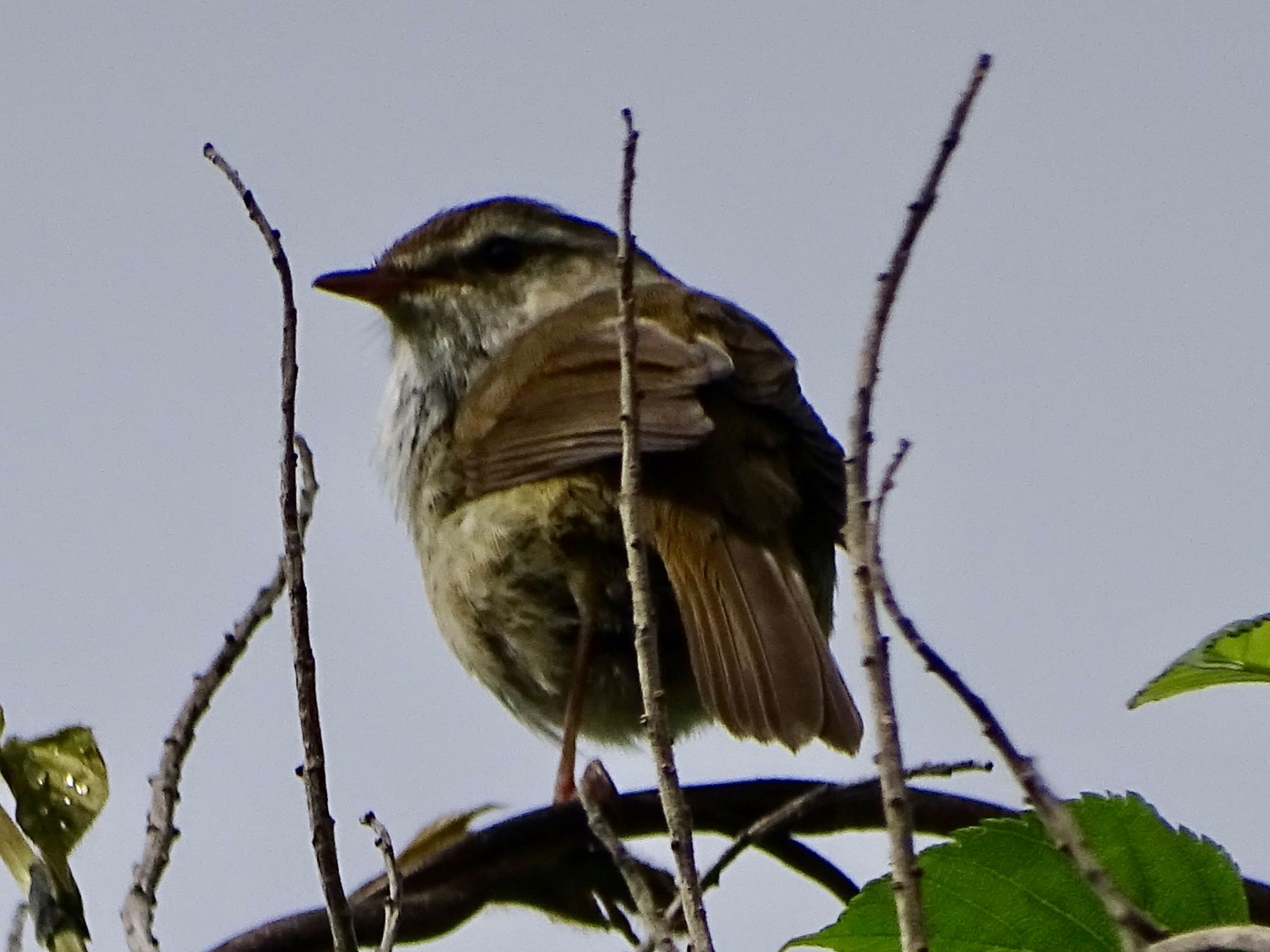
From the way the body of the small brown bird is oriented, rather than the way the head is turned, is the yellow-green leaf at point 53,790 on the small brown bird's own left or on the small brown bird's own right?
on the small brown bird's own left

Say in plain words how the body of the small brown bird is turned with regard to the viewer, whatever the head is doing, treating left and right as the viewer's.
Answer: facing to the left of the viewer

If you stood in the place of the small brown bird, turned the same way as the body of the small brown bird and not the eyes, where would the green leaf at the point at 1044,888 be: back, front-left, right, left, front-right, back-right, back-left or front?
back-right

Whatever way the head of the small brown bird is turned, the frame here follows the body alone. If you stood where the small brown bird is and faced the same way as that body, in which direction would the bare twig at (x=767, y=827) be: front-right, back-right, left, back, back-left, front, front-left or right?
back

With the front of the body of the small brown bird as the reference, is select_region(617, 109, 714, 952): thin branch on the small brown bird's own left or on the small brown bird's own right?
on the small brown bird's own left
